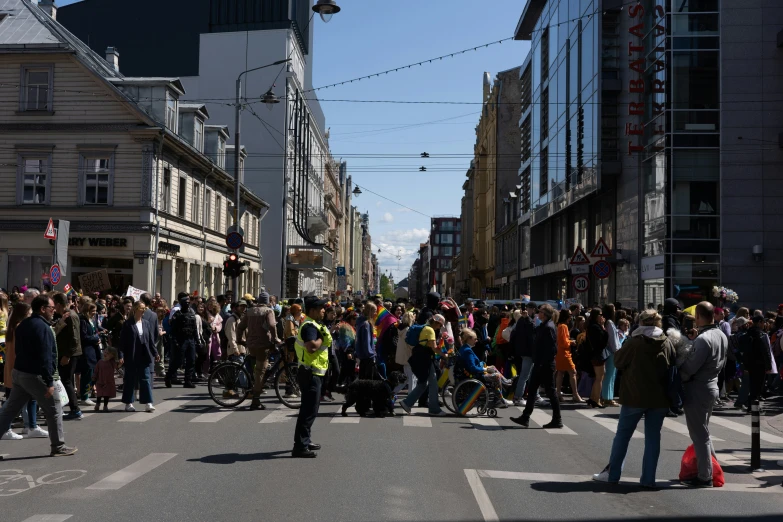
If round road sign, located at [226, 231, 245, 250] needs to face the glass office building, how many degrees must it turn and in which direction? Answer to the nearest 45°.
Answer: approximately 90° to its left

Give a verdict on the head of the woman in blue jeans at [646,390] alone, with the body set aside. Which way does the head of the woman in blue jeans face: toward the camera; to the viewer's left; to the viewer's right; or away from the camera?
away from the camera

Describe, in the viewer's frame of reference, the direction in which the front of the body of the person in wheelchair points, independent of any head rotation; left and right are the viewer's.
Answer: facing to the right of the viewer
